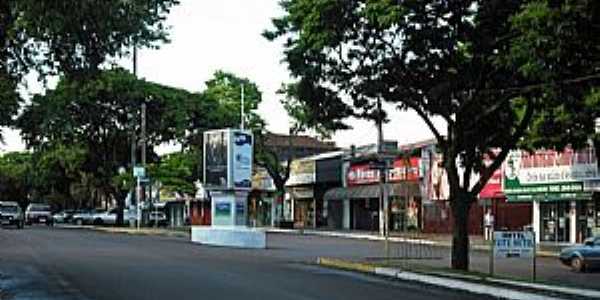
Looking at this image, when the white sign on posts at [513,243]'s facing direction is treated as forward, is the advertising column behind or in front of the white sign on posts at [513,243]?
behind

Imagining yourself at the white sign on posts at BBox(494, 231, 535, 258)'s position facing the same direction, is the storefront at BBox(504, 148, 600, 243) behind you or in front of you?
behind

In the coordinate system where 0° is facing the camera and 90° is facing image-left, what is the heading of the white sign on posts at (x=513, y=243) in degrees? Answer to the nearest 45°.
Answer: approximately 0°
